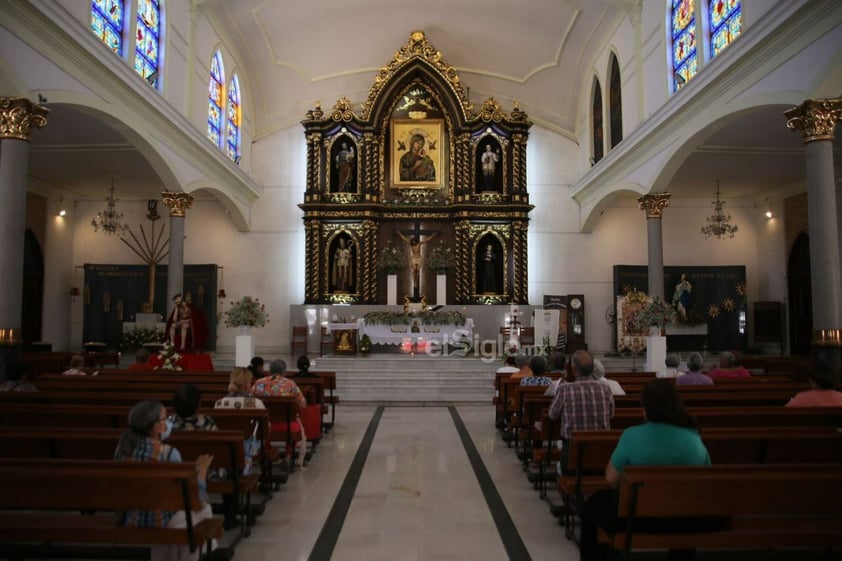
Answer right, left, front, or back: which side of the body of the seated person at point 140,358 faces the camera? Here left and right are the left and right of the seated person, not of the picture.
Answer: back

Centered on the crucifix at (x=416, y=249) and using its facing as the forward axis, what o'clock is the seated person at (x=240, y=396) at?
The seated person is roughly at 12 o'clock from the crucifix.

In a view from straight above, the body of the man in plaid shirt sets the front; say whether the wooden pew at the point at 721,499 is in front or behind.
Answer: behind

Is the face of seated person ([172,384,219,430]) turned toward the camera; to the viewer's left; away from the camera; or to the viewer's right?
away from the camera

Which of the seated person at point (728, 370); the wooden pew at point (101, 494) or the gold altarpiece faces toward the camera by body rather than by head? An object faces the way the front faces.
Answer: the gold altarpiece

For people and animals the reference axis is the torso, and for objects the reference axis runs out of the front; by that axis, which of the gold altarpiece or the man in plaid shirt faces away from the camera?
the man in plaid shirt

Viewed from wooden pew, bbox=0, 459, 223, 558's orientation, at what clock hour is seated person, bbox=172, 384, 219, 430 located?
The seated person is roughly at 1 o'clock from the wooden pew.

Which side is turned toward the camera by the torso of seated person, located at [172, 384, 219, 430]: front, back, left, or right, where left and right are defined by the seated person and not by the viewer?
back

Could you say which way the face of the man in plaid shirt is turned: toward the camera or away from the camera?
away from the camera

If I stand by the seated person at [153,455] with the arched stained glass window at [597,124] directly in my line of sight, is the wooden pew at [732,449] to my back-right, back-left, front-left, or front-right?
front-right

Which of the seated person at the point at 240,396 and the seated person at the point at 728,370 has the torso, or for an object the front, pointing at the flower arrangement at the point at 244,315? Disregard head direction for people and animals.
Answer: the seated person at the point at 240,396

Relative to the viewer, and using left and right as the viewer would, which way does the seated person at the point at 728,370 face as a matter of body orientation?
facing away from the viewer

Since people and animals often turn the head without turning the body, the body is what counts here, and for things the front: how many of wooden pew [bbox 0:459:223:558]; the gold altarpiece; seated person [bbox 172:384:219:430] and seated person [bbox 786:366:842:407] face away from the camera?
3

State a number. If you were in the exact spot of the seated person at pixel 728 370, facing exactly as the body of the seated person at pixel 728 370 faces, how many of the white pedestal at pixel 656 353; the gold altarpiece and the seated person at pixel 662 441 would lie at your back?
1

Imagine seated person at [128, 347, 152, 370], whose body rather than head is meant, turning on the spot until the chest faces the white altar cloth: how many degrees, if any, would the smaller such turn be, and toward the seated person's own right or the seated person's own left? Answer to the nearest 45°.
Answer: approximately 45° to the seated person's own right

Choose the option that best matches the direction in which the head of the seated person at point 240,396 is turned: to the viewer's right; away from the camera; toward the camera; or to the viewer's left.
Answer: away from the camera

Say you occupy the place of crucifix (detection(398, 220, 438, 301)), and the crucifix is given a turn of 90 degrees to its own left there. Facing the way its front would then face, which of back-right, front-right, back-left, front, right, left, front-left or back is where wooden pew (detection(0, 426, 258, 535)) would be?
right

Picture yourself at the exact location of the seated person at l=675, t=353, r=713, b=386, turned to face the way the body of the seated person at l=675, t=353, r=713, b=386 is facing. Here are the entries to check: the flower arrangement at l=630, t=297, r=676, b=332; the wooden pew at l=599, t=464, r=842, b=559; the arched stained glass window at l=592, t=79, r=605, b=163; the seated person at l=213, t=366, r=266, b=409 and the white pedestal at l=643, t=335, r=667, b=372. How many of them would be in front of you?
3

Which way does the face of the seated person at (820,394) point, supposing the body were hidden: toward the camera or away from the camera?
away from the camera

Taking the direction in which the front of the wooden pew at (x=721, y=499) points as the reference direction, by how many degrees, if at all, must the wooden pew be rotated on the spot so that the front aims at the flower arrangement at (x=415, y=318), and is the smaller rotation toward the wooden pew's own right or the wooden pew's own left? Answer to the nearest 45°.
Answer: approximately 45° to the wooden pew's own left
